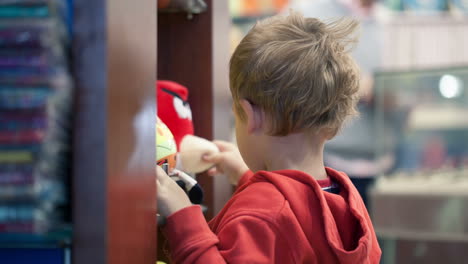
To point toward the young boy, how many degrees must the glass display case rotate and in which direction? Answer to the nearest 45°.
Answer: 0° — it already faces them

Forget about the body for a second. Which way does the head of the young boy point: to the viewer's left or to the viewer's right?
to the viewer's left

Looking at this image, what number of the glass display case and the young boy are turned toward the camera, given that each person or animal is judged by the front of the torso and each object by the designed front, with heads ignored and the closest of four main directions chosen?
1

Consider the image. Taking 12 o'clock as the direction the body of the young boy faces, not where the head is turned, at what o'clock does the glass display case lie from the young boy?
The glass display case is roughly at 2 o'clock from the young boy.

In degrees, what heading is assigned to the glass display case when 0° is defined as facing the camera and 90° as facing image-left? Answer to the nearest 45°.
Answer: approximately 0°

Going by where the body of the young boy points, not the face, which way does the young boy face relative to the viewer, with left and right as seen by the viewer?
facing away from the viewer and to the left of the viewer
